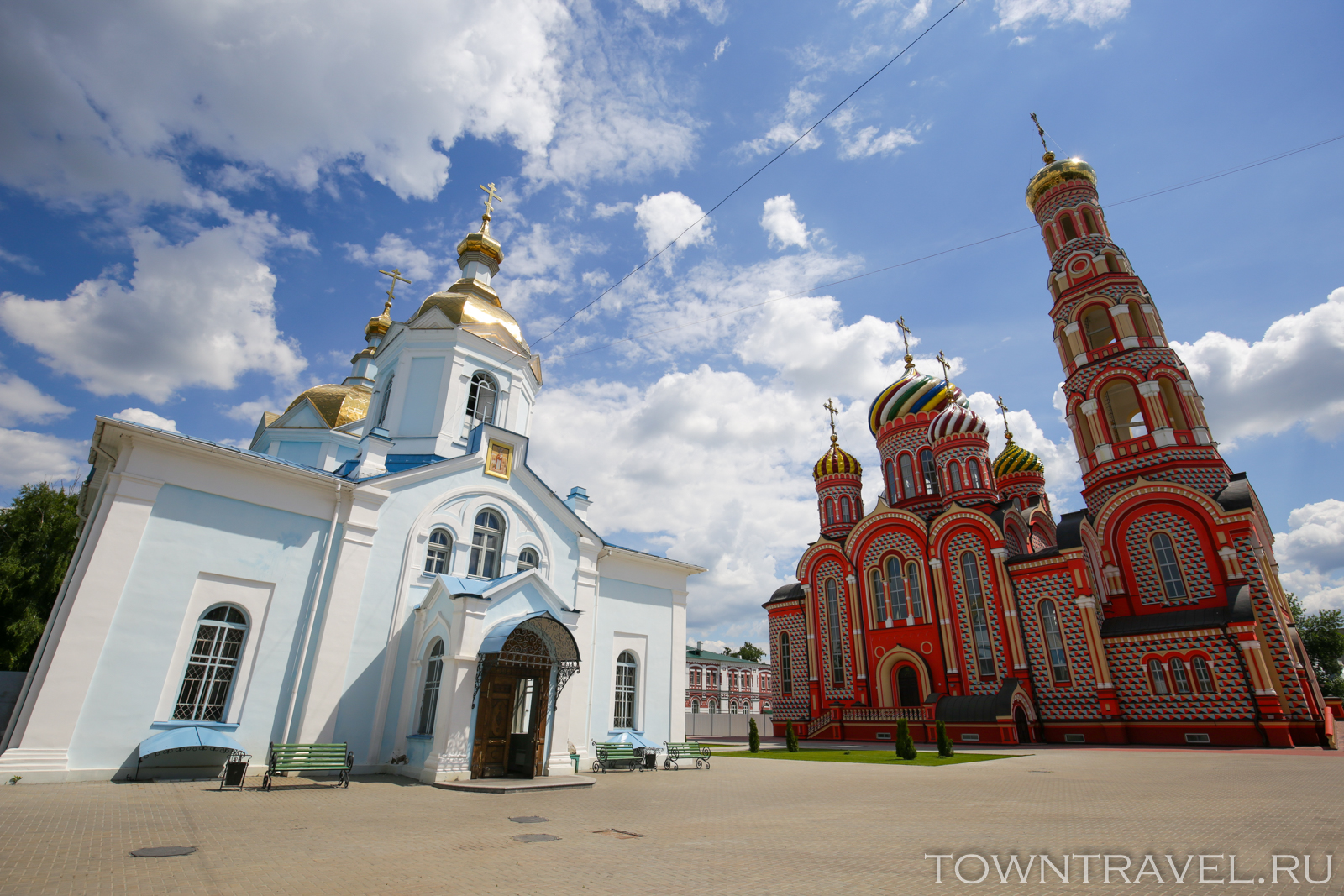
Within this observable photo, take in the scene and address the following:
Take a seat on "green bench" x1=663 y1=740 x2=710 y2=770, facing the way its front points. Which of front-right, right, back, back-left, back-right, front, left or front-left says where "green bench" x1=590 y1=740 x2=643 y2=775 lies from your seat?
right

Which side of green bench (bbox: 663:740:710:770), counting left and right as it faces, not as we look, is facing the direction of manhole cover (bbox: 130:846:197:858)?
right

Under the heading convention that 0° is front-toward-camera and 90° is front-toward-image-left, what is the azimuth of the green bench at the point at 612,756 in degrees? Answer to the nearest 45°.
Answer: approximately 315°

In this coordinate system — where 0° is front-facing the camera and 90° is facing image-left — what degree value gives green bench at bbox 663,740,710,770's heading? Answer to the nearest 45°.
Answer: approximately 315°

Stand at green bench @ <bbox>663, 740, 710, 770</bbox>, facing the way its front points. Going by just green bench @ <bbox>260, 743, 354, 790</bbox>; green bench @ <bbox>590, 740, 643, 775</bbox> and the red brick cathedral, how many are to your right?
2

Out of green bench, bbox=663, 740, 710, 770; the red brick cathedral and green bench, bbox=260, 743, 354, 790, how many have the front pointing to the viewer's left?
0

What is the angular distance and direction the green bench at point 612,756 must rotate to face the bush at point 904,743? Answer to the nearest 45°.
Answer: approximately 45° to its left

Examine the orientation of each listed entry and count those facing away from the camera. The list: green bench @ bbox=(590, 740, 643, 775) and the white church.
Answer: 0

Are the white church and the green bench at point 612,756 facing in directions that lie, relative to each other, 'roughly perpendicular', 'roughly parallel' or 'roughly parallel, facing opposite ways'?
roughly parallel

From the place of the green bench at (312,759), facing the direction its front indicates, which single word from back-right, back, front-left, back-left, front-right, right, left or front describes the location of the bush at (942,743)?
left

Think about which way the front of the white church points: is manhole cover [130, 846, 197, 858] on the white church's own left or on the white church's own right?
on the white church's own right

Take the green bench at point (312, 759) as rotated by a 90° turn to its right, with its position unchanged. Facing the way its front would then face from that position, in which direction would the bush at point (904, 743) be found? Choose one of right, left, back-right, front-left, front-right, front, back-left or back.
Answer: back

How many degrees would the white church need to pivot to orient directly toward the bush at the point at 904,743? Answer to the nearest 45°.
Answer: approximately 45° to its left

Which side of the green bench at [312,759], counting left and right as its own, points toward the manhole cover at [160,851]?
front

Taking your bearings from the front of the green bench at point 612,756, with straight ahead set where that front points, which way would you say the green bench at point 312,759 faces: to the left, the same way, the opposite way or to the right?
the same way

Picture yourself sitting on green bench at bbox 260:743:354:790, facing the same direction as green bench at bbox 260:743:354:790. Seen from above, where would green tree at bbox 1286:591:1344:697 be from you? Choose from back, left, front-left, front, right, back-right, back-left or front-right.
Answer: left

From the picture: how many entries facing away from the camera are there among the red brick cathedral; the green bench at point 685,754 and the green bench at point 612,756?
0

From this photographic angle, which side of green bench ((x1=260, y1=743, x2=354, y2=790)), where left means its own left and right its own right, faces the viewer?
front

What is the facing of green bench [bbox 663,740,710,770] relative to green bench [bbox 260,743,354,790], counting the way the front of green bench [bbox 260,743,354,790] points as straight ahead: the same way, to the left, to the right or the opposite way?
the same way

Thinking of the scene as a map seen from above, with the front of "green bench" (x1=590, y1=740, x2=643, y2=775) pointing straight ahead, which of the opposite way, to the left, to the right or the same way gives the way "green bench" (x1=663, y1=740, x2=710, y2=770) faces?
the same way
